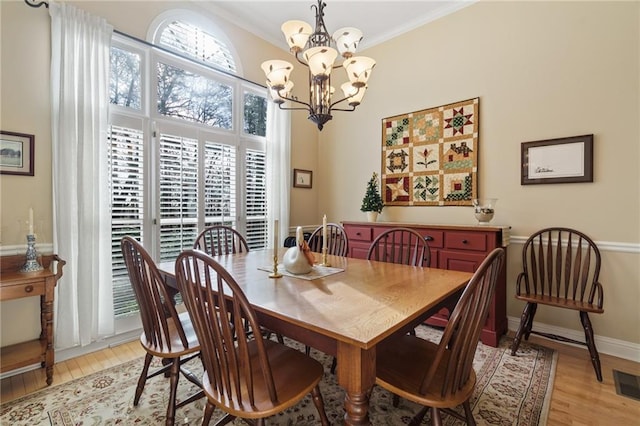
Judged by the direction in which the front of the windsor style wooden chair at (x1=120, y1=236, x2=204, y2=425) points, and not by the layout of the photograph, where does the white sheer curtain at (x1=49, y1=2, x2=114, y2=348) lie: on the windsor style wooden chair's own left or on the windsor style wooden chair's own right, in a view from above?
on the windsor style wooden chair's own left

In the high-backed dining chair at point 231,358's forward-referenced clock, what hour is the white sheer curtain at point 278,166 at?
The white sheer curtain is roughly at 11 o'clock from the high-backed dining chair.

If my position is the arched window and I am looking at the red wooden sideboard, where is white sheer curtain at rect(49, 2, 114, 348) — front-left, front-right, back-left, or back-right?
back-right

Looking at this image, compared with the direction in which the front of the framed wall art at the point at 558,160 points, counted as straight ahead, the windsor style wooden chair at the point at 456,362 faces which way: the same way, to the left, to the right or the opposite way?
to the right

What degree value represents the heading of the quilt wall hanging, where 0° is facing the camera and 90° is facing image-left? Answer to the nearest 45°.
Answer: approximately 45°

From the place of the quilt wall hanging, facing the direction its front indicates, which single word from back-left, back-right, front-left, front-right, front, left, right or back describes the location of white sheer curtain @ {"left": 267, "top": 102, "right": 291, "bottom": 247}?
front-right

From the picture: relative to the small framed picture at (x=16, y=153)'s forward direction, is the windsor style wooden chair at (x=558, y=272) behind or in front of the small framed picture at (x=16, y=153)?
in front

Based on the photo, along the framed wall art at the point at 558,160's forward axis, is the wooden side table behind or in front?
in front

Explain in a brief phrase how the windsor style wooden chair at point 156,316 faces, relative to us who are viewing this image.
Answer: facing away from the viewer and to the right of the viewer

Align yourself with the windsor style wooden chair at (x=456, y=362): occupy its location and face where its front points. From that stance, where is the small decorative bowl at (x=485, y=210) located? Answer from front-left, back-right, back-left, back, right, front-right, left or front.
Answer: front-right

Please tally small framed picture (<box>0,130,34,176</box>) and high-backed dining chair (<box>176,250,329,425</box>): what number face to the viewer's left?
0

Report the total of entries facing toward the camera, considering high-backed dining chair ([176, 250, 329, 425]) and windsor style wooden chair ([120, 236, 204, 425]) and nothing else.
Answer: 0

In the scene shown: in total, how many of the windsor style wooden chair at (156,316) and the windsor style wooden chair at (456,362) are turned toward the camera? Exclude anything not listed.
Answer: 0

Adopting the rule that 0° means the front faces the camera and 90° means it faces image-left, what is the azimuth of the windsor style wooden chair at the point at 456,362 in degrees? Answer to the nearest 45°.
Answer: approximately 135°

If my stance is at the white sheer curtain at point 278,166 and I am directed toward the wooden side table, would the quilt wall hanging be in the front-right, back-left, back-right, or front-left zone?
back-left

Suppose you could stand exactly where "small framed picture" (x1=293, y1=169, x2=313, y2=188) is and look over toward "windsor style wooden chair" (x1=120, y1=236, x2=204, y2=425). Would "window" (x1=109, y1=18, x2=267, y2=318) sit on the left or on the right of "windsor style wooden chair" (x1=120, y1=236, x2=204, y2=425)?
right
